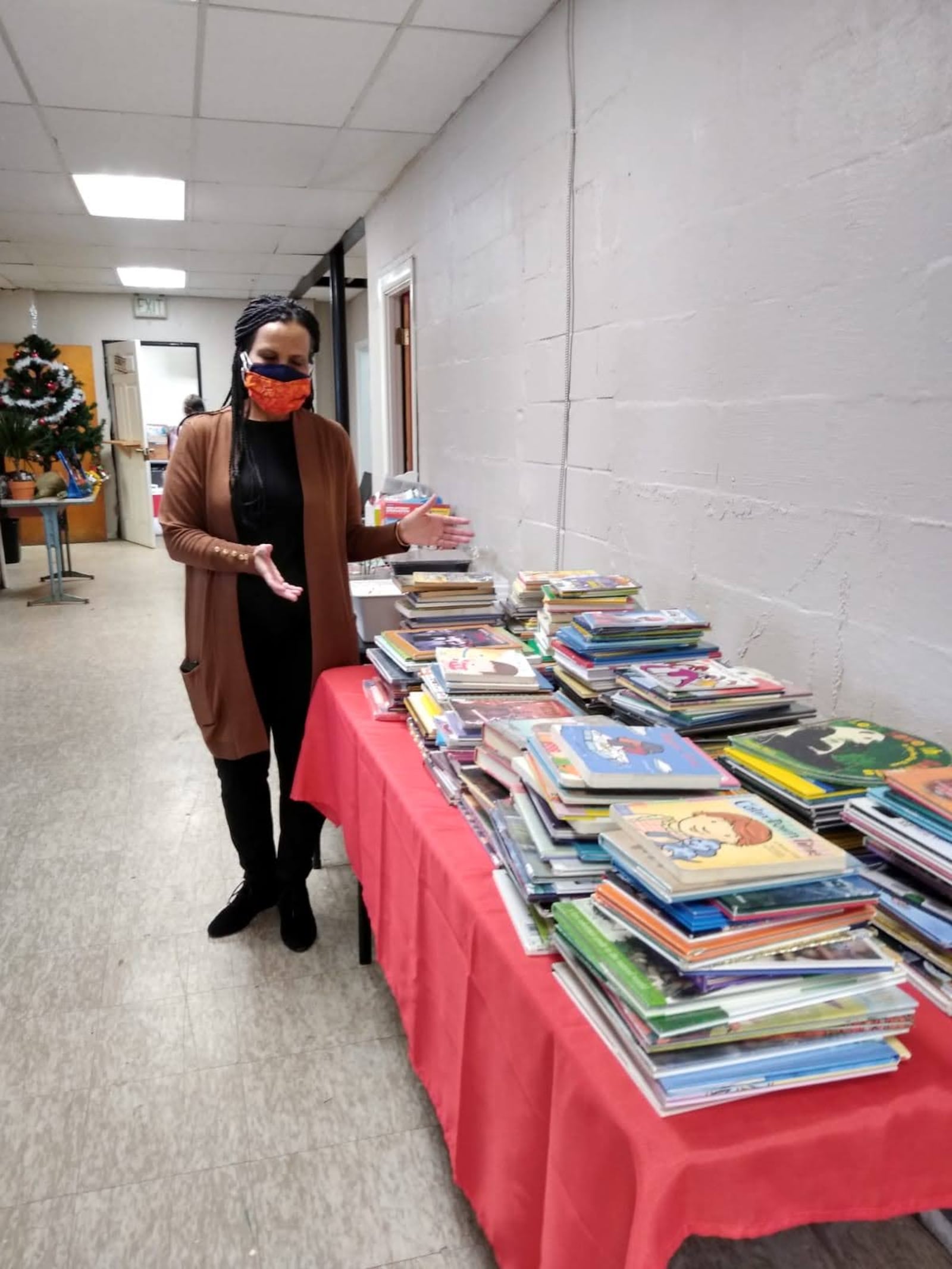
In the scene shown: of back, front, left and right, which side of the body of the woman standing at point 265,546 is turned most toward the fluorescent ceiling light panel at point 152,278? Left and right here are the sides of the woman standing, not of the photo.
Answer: back

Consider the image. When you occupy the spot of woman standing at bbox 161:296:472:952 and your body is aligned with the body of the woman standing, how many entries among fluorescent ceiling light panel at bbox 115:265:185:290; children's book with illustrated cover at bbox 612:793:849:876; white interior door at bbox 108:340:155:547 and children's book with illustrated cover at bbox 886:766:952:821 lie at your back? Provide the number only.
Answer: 2

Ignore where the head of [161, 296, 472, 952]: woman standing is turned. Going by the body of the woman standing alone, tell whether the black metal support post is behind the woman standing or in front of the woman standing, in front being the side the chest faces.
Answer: behind

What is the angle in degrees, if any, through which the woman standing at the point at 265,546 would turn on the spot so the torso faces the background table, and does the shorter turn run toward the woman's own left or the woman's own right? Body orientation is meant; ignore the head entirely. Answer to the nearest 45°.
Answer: approximately 180°

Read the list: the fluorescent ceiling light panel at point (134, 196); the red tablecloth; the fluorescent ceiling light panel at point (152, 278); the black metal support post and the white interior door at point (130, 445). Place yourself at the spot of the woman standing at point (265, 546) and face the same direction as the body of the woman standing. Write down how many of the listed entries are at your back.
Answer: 4

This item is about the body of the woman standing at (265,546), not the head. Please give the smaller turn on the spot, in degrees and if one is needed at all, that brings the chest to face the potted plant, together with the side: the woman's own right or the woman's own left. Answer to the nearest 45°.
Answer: approximately 180°

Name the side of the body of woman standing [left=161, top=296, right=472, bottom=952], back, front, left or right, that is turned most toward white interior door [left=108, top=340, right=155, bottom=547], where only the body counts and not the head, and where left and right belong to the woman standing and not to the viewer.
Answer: back

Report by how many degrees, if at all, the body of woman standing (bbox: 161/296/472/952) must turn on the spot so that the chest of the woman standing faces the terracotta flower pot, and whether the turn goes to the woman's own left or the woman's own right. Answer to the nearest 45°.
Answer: approximately 180°

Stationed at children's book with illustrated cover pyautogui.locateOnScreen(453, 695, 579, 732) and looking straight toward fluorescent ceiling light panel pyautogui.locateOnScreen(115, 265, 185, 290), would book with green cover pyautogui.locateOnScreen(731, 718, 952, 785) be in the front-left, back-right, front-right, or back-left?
back-right

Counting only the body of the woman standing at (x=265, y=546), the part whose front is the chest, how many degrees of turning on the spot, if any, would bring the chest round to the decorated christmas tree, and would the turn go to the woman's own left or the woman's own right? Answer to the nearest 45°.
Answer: approximately 180°

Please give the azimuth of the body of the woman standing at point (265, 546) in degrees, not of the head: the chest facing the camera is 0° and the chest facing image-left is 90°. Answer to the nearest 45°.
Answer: approximately 0°

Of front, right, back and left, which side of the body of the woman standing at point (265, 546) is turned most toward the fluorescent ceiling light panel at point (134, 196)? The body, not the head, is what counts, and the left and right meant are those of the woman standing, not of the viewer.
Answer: back
